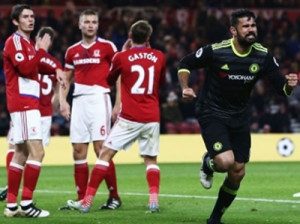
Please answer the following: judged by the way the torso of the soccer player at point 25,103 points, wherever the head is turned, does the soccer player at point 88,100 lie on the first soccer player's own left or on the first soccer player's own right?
on the first soccer player's own left

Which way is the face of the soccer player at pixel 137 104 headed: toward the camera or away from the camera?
away from the camera

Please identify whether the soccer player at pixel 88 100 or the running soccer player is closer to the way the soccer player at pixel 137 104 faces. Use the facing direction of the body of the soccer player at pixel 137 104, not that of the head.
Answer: the soccer player

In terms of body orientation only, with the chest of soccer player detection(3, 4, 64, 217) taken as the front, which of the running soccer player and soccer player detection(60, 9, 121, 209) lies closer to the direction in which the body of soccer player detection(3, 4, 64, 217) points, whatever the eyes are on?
the running soccer player

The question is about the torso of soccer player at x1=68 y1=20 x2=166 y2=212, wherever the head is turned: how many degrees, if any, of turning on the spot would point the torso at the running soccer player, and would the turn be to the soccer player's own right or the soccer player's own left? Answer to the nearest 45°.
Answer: approximately 135° to the soccer player's own right

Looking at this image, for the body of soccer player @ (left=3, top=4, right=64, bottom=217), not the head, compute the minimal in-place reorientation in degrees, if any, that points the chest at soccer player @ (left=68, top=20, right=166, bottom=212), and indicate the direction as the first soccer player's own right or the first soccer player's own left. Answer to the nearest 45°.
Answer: approximately 45° to the first soccer player's own left

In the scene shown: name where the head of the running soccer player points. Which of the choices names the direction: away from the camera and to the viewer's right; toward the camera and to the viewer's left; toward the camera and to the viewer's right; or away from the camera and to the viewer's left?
toward the camera and to the viewer's right

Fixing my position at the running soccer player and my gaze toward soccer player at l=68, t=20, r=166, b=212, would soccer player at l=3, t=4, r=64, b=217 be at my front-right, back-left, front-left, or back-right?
front-left

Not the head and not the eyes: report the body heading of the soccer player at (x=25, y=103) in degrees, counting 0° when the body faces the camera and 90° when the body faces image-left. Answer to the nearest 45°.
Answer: approximately 315°

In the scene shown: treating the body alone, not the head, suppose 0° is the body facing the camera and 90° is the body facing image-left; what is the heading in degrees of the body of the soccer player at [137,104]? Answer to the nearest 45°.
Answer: approximately 180°

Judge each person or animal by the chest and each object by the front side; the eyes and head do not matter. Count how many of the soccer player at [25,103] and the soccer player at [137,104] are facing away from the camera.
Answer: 1

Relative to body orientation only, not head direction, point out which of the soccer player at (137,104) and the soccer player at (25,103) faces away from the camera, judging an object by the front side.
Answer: the soccer player at (137,104)

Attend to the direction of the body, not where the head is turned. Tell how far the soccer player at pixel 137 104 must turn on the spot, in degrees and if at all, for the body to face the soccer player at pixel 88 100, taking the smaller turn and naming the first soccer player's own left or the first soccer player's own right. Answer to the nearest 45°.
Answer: approximately 45° to the first soccer player's own left

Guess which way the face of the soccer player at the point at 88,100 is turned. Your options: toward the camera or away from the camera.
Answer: toward the camera
